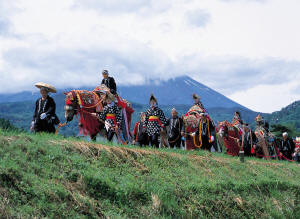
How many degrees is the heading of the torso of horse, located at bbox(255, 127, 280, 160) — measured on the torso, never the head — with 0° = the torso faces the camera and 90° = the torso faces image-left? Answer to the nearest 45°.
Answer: approximately 45°

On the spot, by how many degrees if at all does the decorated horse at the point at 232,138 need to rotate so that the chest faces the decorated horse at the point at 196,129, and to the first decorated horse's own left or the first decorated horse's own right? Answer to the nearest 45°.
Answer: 0° — it already faces it

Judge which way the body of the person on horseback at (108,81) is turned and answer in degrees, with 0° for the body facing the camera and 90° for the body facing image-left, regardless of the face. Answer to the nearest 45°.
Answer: approximately 45°

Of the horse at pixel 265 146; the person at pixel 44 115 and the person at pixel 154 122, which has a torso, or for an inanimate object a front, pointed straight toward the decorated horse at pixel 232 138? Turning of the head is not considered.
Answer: the horse

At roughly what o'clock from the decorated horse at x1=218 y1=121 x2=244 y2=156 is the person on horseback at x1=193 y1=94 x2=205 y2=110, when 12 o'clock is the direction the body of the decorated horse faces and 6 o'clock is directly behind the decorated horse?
The person on horseback is roughly at 12 o'clock from the decorated horse.

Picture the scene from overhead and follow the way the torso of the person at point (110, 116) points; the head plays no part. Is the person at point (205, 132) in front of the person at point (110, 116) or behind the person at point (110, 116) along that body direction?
behind

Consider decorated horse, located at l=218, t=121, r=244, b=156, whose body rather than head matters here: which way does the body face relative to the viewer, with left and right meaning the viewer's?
facing the viewer and to the left of the viewer

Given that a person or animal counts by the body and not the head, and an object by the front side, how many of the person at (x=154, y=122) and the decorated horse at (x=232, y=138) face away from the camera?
0

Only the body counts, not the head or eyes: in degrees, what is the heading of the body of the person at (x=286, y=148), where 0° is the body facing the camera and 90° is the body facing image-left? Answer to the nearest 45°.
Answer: approximately 45°

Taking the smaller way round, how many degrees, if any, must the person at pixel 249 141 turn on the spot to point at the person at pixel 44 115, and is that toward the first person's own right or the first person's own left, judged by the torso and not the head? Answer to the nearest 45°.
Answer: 0° — they already face them

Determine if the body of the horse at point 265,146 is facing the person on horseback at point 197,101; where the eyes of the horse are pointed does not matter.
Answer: yes
